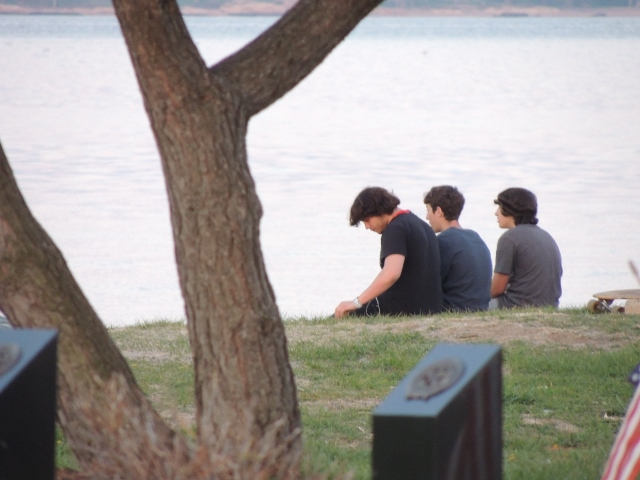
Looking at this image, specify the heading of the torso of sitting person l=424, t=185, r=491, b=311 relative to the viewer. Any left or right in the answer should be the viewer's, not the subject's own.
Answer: facing away from the viewer and to the left of the viewer

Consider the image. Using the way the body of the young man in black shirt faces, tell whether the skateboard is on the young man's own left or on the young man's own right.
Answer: on the young man's own right

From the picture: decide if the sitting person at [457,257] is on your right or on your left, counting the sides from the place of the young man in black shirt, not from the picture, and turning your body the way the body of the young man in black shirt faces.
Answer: on your right

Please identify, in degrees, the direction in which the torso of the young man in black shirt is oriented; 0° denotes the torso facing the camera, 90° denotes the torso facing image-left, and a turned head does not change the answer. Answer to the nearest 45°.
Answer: approximately 135°

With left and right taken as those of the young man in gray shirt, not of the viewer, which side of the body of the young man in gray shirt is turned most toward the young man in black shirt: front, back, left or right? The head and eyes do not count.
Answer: left

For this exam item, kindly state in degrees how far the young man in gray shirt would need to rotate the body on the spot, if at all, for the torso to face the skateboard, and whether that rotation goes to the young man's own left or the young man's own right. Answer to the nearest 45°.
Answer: approximately 135° to the young man's own right

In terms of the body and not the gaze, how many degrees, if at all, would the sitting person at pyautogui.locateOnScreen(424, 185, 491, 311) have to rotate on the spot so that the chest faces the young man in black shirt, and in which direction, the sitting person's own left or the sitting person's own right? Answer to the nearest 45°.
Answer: approximately 90° to the sitting person's own left

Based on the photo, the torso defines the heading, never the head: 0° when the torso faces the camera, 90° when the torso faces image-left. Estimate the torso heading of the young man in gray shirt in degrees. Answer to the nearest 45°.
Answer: approximately 135°

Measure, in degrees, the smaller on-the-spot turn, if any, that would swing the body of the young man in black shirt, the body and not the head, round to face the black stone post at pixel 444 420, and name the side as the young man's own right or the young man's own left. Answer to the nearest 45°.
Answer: approximately 135° to the young man's own left

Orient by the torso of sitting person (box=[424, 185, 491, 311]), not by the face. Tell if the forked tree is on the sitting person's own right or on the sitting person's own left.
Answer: on the sitting person's own left

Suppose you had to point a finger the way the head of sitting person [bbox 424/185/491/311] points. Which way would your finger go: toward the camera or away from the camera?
away from the camera

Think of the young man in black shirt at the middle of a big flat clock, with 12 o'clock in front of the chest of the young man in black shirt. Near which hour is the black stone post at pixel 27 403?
The black stone post is roughly at 8 o'clock from the young man in black shirt.
